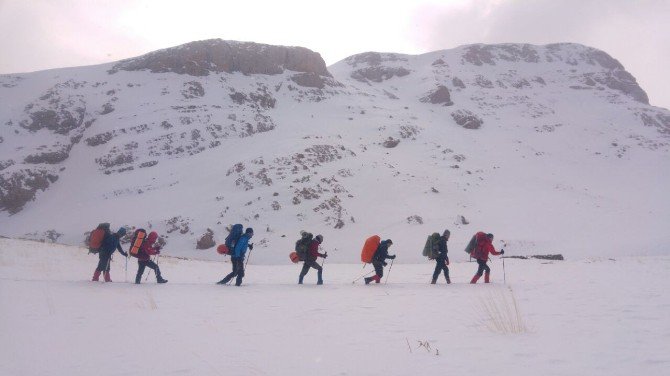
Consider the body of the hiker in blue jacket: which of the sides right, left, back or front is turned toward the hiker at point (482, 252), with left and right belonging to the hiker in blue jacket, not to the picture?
front

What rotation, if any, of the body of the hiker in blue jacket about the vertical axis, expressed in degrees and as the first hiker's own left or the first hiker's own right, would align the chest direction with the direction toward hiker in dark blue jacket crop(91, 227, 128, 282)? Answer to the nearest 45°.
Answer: approximately 180°

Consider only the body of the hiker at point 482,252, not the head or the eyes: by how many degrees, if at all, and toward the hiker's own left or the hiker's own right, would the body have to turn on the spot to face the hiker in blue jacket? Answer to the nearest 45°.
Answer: approximately 180°

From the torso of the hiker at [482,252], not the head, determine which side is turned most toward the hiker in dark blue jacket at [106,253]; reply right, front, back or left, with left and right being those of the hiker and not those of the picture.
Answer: back

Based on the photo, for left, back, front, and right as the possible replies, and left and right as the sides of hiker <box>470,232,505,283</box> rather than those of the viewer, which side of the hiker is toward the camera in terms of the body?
right

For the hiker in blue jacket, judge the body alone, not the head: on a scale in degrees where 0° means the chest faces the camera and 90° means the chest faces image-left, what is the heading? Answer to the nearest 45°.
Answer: approximately 270°

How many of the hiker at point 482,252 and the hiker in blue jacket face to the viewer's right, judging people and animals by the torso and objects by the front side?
2
